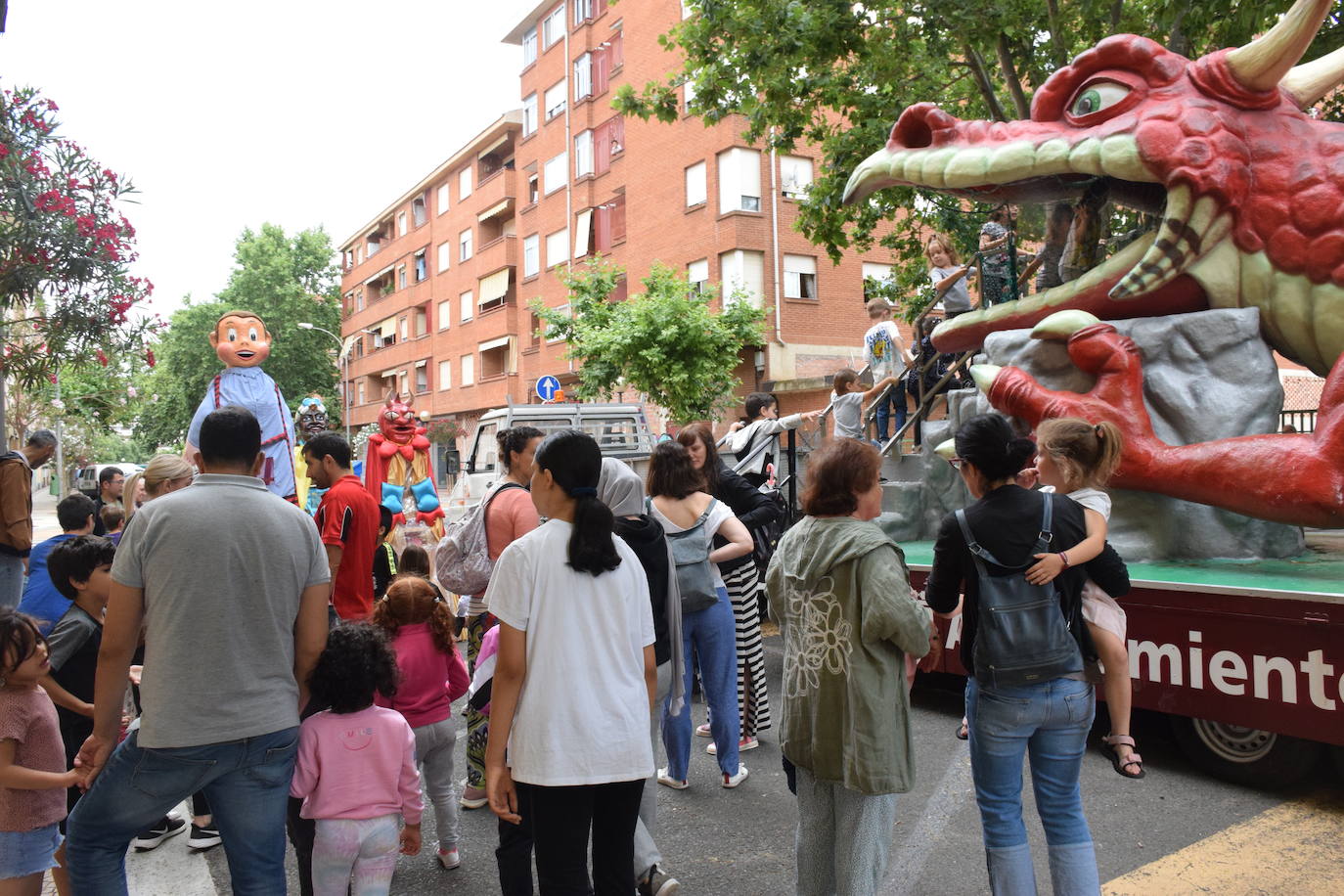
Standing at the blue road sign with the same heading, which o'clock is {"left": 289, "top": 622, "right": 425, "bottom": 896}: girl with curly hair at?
The girl with curly hair is roughly at 12 o'clock from the blue road sign.

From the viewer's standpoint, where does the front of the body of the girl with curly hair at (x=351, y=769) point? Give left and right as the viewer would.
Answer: facing away from the viewer

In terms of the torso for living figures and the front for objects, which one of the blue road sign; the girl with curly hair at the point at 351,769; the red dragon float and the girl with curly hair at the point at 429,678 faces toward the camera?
the blue road sign

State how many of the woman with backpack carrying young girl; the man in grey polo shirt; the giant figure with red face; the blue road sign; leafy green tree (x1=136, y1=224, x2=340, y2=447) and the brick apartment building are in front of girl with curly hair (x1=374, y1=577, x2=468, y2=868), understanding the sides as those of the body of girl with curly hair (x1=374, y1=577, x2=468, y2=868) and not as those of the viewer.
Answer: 4

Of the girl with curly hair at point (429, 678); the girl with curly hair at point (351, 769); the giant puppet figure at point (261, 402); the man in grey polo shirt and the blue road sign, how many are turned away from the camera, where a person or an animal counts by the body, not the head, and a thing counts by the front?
3

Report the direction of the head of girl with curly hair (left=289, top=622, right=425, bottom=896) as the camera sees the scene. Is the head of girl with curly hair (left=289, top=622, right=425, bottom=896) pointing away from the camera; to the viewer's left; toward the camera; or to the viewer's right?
away from the camera

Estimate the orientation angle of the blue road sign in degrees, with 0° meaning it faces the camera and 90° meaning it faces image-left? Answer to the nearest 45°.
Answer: approximately 0°

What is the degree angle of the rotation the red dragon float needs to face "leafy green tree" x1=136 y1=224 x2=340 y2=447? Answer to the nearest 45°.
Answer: approximately 45° to its right

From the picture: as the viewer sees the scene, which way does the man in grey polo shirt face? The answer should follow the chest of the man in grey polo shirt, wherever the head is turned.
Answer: away from the camera

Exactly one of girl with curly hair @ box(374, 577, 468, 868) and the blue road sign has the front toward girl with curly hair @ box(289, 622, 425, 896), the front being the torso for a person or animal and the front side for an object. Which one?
the blue road sign

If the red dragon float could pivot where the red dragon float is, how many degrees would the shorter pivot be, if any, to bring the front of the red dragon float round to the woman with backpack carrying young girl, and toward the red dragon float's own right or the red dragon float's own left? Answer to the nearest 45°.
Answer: approximately 90° to the red dragon float's own left

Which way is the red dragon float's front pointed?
to the viewer's left

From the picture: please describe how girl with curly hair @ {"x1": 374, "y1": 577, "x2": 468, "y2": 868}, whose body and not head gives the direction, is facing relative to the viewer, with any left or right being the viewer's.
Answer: facing away from the viewer

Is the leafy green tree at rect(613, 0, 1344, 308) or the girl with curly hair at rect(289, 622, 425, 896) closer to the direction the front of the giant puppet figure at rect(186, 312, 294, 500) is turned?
the girl with curly hair

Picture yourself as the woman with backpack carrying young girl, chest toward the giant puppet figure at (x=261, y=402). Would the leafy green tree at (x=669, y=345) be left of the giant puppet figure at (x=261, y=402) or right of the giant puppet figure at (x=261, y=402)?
right
